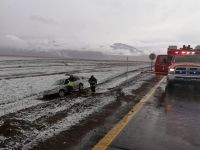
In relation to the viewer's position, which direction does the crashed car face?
facing the viewer and to the left of the viewer
